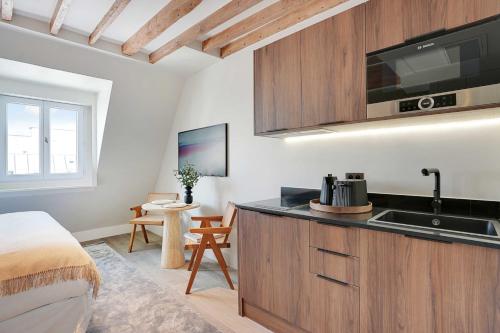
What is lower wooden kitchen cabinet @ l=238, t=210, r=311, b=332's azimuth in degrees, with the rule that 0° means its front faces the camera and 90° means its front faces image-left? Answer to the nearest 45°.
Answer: approximately 45°

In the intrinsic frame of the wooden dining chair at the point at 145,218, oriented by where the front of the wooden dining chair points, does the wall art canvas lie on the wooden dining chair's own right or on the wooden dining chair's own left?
on the wooden dining chair's own left

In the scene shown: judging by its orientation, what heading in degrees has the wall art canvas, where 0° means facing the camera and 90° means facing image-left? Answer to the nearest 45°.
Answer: approximately 45°

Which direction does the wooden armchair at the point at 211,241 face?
to the viewer's left

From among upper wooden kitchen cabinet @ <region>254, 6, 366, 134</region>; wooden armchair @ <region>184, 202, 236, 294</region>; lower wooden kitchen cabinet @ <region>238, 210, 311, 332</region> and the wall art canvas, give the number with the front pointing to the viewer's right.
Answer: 0

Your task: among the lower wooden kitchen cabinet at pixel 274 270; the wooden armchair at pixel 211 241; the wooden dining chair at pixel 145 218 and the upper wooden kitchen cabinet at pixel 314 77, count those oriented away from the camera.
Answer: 0

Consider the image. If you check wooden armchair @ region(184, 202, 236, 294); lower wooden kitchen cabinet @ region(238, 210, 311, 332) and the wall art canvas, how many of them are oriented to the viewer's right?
0

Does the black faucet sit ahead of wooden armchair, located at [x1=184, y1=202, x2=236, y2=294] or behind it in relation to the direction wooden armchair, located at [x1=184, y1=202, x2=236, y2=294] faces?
behind
